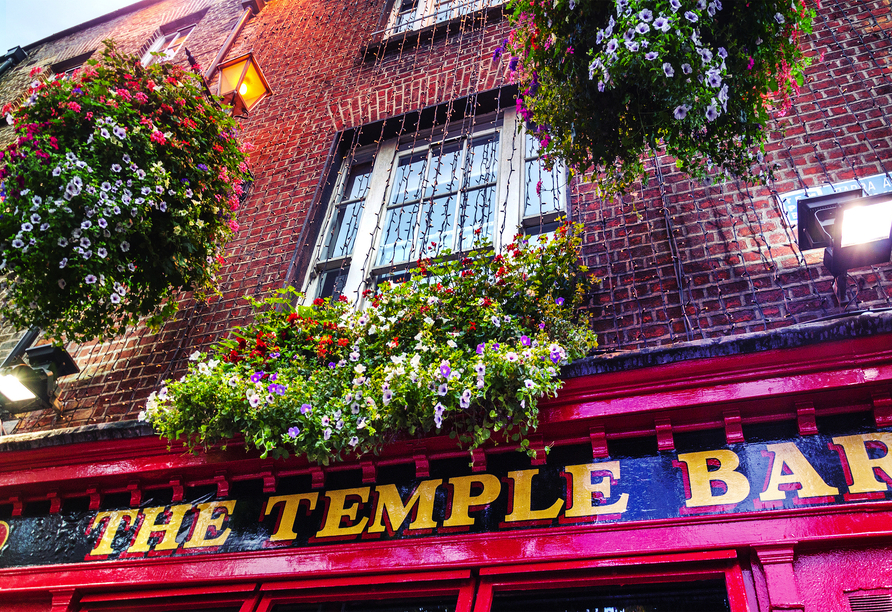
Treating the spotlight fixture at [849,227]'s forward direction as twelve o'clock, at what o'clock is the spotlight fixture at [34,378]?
the spotlight fixture at [34,378] is roughly at 4 o'clock from the spotlight fixture at [849,227].

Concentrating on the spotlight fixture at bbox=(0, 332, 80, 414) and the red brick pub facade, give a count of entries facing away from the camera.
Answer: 0

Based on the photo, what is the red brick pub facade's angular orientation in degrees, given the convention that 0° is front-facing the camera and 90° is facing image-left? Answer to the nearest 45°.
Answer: approximately 45°

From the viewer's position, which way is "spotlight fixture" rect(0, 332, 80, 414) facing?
facing the viewer and to the left of the viewer

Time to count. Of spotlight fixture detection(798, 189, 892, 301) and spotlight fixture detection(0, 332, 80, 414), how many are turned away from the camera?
0

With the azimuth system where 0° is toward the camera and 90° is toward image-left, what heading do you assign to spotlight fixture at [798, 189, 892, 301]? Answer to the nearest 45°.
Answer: approximately 315°
